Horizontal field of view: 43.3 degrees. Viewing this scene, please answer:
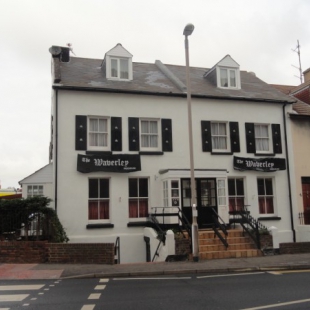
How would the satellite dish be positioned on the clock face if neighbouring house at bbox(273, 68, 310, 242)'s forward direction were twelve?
The satellite dish is roughly at 2 o'clock from the neighbouring house.

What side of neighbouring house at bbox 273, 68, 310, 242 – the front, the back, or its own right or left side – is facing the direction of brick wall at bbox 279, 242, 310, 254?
front

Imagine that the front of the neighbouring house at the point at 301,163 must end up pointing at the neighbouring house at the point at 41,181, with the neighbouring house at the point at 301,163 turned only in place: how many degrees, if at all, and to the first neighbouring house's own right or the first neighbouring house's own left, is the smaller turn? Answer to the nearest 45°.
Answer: approximately 45° to the first neighbouring house's own right

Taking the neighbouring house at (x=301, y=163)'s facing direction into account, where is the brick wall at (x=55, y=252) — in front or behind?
in front

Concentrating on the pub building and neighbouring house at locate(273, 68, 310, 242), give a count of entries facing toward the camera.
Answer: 2

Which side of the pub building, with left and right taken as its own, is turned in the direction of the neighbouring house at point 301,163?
left

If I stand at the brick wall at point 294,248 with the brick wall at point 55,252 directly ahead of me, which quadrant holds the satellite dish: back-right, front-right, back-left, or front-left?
front-right

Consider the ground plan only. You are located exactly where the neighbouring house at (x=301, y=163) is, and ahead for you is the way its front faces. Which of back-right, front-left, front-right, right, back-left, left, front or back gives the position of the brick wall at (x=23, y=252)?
front-right

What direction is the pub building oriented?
toward the camera

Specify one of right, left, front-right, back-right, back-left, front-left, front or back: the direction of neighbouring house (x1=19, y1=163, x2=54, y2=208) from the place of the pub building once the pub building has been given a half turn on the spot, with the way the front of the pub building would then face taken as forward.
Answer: left

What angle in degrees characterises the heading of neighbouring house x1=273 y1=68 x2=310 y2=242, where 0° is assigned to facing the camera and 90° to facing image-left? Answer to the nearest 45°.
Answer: approximately 0°
